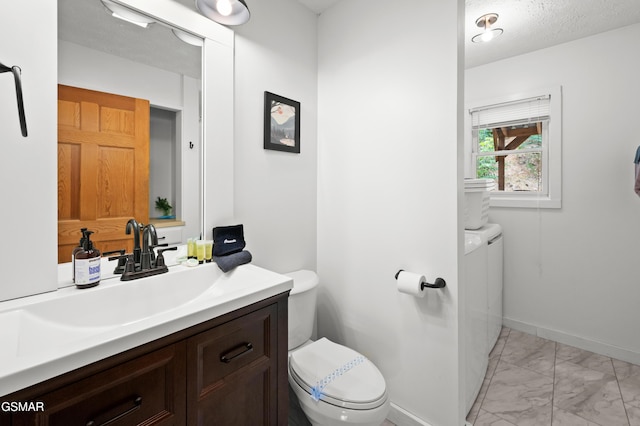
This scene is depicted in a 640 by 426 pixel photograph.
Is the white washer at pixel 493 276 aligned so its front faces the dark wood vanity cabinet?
no

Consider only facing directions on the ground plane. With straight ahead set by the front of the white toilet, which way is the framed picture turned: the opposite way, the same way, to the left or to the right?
the same way

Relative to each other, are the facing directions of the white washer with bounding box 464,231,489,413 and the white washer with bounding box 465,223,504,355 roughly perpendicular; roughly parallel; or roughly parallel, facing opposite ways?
roughly parallel

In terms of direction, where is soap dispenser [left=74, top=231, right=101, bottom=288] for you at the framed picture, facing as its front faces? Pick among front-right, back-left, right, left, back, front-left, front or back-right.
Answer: right

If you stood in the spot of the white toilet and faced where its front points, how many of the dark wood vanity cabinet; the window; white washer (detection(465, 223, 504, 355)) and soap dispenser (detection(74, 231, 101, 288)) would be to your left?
2

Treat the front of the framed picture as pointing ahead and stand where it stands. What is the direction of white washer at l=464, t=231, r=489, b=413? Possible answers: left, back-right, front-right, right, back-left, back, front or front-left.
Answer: front-left

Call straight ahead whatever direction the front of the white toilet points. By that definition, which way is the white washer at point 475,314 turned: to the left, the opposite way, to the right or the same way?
the same way

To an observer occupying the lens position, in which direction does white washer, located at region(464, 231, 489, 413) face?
facing to the right of the viewer

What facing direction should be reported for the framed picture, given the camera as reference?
facing the viewer and to the right of the viewer

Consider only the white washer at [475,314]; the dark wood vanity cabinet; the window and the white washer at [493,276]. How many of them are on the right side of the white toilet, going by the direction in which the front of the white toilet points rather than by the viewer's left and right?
1

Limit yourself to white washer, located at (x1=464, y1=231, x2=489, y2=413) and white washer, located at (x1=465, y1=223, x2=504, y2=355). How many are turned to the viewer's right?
2

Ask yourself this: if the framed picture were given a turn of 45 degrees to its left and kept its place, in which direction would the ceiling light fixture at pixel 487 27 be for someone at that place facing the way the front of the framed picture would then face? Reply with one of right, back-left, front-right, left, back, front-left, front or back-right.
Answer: front

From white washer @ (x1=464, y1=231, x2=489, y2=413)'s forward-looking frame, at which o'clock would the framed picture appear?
The framed picture is roughly at 5 o'clock from the white washer.

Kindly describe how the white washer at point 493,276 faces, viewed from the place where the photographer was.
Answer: facing to the right of the viewer
